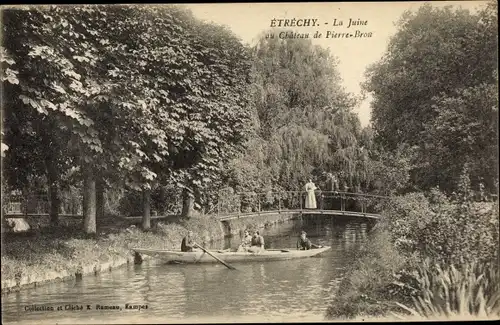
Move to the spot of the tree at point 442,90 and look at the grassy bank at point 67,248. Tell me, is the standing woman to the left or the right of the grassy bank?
right

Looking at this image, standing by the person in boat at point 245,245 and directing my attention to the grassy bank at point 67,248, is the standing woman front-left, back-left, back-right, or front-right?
back-right

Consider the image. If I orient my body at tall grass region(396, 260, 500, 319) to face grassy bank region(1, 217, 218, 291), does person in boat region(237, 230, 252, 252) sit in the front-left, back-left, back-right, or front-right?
front-right
